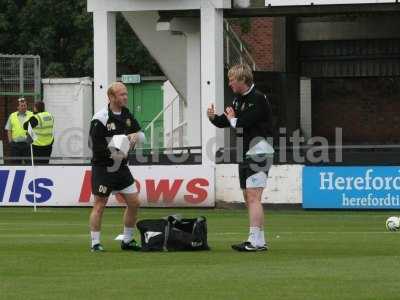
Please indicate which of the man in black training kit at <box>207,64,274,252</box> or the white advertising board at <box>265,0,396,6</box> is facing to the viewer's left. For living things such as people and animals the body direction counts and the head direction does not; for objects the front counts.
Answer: the man in black training kit

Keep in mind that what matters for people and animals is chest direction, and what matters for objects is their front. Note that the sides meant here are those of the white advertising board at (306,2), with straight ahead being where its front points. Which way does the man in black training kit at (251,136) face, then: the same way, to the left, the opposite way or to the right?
to the right

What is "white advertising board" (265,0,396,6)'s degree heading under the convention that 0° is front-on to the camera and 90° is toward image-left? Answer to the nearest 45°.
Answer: approximately 0°

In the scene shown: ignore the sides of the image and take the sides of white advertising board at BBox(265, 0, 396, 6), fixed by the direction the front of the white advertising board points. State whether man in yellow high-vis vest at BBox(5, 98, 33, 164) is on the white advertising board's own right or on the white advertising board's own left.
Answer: on the white advertising board's own right

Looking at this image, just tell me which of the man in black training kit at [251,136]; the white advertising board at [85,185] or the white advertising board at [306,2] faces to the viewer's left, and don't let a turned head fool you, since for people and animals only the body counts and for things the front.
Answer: the man in black training kit

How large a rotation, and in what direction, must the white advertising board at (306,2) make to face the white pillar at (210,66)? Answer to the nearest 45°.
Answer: approximately 90° to its right

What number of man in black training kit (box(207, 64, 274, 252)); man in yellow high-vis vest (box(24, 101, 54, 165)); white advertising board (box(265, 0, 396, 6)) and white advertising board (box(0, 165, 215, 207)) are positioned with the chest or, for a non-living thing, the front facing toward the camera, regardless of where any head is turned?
2

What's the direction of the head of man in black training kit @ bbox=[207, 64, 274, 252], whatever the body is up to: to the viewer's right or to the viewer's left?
to the viewer's left

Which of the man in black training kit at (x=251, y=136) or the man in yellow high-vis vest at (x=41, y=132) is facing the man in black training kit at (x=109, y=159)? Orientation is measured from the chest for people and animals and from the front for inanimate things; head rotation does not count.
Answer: the man in black training kit at (x=251, y=136)

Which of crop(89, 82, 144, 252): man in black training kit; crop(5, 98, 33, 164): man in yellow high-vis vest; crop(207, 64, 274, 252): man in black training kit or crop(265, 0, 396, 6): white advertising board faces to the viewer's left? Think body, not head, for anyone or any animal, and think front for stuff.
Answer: crop(207, 64, 274, 252): man in black training kit

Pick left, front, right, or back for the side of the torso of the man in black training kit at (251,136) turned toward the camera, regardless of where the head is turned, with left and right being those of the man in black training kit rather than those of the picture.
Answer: left
